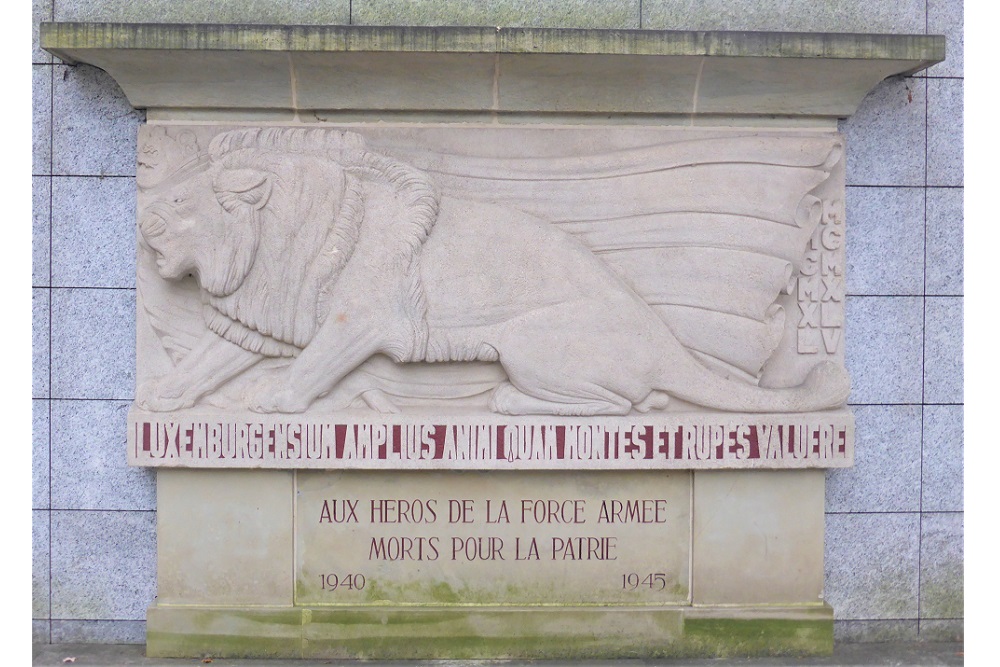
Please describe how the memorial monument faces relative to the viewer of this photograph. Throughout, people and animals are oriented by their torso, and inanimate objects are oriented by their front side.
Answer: facing the viewer
